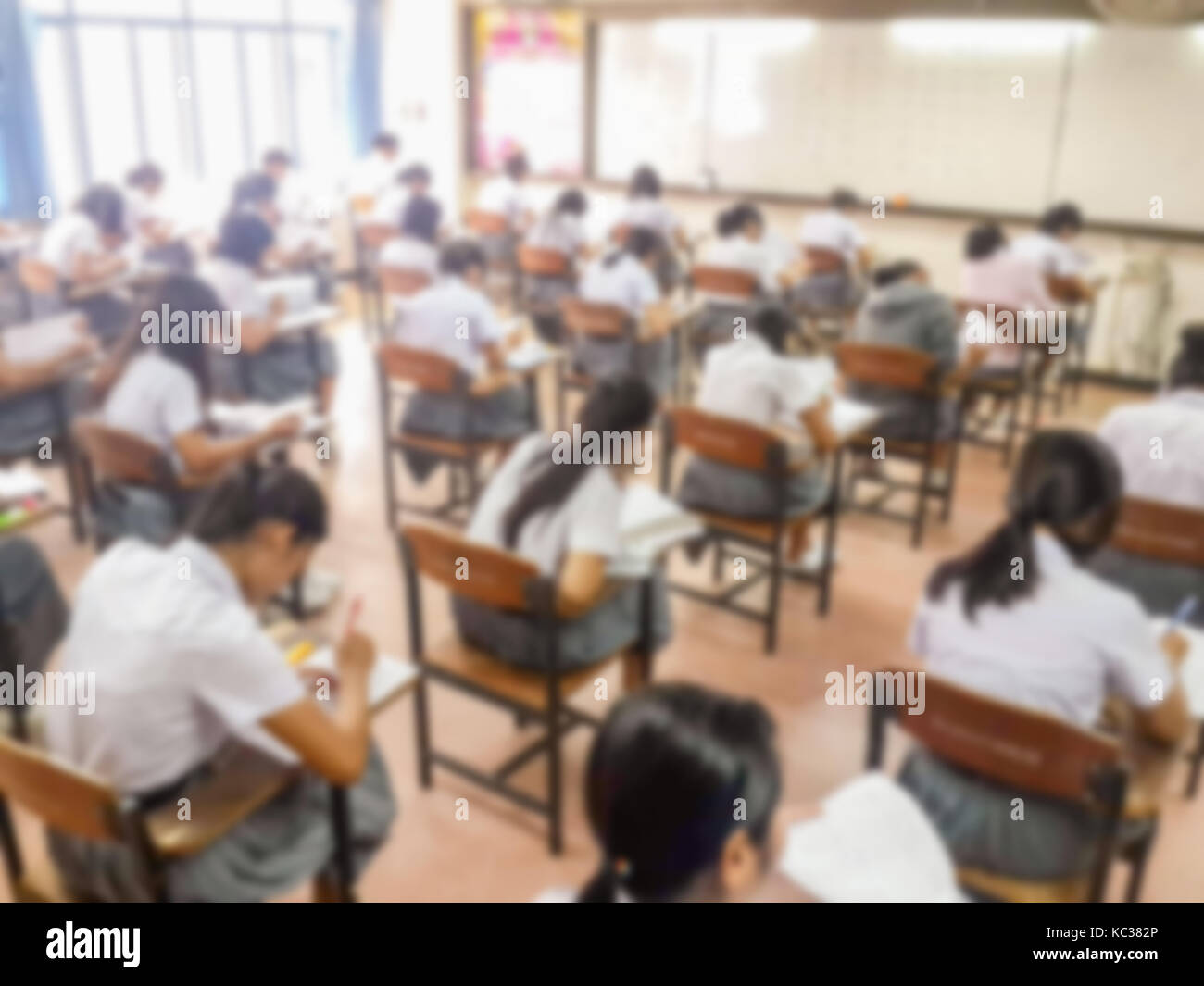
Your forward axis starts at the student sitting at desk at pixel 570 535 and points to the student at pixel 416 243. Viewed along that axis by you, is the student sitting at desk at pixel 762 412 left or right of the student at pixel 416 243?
right

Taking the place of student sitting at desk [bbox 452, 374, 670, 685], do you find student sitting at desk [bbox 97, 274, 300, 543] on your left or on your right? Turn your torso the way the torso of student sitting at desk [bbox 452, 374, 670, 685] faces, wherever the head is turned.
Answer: on your left

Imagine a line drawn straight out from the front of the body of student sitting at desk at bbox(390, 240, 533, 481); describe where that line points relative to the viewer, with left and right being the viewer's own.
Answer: facing away from the viewer and to the right of the viewer

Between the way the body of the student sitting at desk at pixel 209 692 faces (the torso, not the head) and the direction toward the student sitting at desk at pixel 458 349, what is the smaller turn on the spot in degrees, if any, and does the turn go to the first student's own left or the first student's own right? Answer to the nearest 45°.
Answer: approximately 45° to the first student's own left

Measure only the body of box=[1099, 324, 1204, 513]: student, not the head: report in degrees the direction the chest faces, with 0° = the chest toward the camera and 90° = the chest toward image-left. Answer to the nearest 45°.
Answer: approximately 180°

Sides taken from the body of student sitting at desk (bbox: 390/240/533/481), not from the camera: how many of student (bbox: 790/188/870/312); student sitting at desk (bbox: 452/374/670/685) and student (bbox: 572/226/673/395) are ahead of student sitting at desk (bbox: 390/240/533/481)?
2

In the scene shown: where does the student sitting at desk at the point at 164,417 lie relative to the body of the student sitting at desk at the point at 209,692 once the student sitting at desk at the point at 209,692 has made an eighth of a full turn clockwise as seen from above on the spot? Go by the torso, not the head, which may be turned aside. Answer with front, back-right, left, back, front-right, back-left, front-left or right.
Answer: left

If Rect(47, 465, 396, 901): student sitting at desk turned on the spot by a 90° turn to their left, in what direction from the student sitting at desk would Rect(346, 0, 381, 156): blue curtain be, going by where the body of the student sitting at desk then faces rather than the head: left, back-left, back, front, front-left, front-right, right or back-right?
front-right

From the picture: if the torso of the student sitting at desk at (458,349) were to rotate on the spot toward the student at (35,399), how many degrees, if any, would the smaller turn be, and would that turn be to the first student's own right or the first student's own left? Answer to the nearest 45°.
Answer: approximately 135° to the first student's own left

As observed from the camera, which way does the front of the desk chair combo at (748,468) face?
facing away from the viewer and to the right of the viewer

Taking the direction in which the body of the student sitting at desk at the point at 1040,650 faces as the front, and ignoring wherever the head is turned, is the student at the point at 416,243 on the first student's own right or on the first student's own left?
on the first student's own left

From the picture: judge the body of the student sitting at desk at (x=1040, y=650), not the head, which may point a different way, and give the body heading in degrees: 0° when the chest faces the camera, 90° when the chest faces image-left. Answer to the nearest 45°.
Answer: approximately 225°

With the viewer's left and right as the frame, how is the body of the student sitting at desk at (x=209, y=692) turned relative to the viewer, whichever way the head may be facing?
facing away from the viewer and to the right of the viewer

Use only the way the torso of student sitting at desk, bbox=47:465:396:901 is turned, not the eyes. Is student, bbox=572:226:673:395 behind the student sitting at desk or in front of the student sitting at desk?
in front
